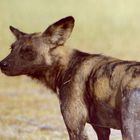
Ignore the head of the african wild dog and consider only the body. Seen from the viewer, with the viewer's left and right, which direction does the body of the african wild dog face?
facing to the left of the viewer
